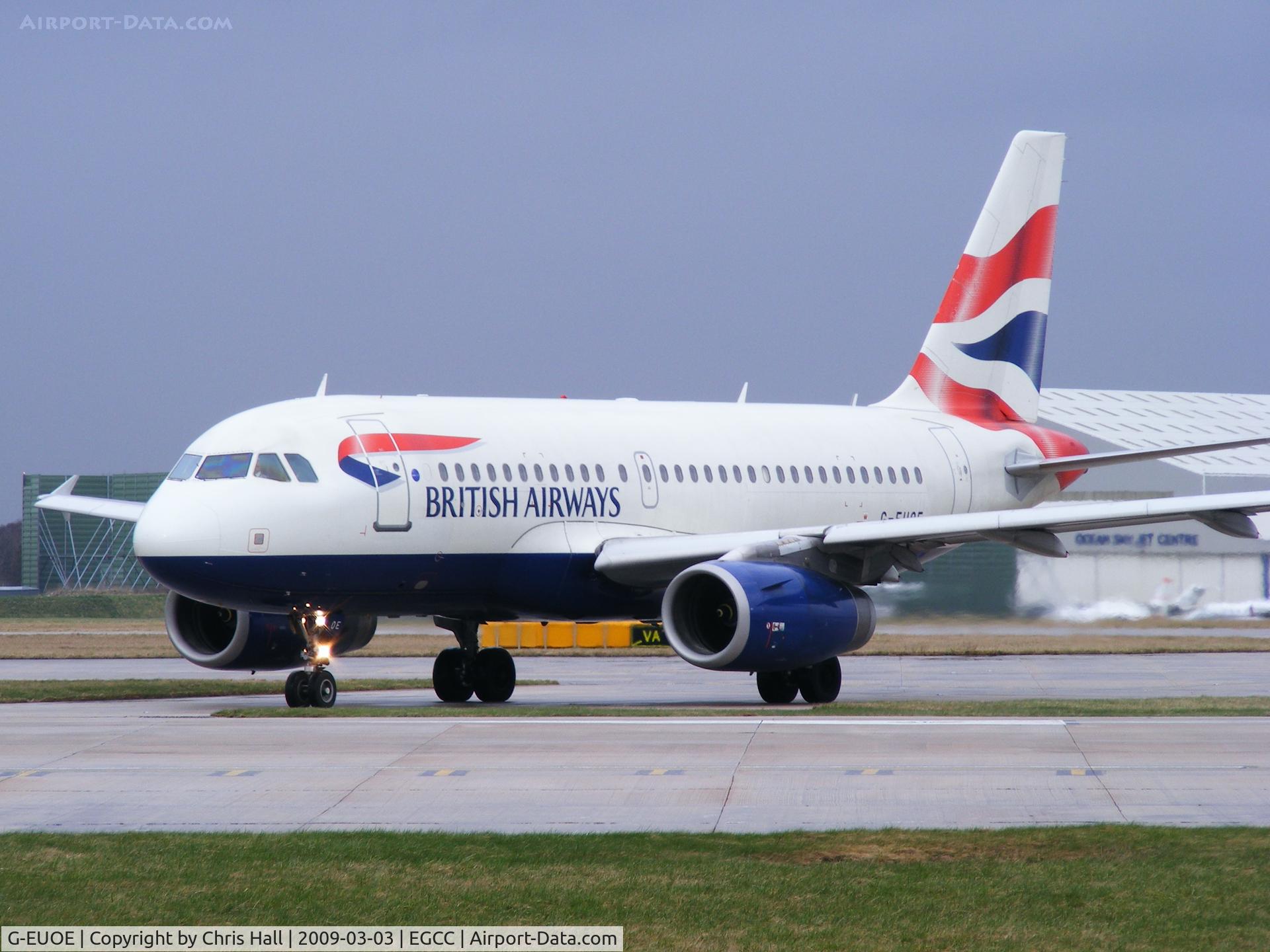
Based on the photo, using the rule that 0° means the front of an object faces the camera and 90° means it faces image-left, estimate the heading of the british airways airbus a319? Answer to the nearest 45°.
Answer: approximately 45°

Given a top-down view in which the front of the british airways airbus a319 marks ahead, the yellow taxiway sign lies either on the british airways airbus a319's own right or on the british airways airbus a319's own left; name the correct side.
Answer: on the british airways airbus a319's own right
